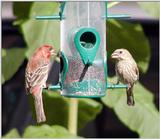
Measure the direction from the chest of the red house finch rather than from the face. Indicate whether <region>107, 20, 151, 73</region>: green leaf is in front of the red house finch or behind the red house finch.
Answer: in front

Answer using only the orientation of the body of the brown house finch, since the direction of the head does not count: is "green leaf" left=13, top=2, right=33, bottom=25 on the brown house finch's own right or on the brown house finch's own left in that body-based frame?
on the brown house finch's own right

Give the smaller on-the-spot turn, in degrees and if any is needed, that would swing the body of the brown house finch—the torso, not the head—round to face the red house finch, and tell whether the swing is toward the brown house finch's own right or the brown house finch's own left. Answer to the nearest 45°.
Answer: approximately 45° to the brown house finch's own right

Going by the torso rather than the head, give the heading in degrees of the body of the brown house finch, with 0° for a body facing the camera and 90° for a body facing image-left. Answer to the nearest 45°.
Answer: approximately 45°

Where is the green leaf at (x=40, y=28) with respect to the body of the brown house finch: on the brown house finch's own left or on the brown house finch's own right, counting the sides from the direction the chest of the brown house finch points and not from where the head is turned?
on the brown house finch's own right

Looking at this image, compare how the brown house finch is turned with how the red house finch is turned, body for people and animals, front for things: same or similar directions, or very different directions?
very different directions
